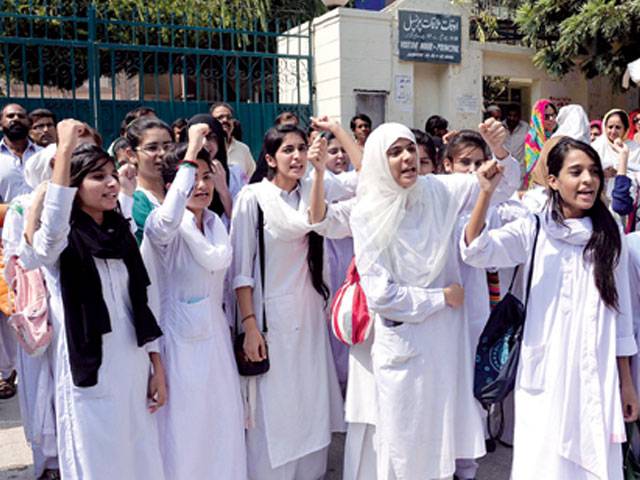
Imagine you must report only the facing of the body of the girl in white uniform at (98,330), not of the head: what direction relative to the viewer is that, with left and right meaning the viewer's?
facing the viewer and to the right of the viewer

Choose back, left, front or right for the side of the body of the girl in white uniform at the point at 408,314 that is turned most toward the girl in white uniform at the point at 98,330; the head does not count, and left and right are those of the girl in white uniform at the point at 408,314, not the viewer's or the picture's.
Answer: right

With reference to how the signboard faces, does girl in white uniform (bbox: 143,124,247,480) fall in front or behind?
in front

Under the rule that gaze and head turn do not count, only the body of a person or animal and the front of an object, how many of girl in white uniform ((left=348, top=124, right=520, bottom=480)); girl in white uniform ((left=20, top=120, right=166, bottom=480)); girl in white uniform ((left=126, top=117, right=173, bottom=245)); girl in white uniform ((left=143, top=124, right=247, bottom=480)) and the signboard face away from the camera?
0

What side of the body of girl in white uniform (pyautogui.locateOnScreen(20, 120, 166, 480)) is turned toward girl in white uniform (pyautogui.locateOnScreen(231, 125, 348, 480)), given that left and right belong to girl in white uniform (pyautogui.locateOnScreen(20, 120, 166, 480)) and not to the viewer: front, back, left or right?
left

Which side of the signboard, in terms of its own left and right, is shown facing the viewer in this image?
front

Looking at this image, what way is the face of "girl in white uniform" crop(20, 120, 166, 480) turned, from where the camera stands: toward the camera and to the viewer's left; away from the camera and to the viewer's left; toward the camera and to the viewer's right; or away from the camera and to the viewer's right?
toward the camera and to the viewer's right

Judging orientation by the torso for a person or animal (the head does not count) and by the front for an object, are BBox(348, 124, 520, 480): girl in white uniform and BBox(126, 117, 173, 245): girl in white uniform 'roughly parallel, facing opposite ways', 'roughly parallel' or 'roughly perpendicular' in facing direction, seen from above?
roughly parallel

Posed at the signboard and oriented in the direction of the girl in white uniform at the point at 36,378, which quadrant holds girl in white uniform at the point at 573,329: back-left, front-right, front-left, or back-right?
front-left
